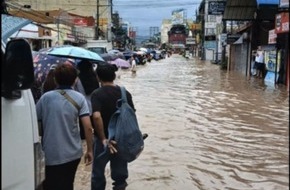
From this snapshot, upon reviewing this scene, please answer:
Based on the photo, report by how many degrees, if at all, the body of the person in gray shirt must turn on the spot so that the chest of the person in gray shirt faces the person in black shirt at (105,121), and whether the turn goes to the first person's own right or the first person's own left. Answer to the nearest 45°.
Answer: approximately 45° to the first person's own right

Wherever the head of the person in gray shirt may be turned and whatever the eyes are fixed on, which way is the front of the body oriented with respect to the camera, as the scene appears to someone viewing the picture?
away from the camera

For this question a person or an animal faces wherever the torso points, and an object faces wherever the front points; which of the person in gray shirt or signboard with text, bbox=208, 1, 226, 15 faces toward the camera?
the signboard with text

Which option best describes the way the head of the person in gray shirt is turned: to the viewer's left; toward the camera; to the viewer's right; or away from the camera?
away from the camera

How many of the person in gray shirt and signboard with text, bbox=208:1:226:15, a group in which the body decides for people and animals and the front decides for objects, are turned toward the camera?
1

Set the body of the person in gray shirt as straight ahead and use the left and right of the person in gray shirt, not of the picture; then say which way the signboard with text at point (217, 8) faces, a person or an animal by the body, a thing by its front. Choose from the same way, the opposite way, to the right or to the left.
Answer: the opposite way

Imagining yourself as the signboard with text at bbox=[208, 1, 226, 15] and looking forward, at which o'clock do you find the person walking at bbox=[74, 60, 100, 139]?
The person walking is roughly at 12 o'clock from the signboard with text.

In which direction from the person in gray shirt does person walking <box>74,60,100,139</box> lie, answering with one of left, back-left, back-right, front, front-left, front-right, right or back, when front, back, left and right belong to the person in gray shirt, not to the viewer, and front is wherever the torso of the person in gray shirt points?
front

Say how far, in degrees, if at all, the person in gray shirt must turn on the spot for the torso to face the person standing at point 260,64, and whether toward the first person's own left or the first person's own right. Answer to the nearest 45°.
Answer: approximately 45° to the first person's own right

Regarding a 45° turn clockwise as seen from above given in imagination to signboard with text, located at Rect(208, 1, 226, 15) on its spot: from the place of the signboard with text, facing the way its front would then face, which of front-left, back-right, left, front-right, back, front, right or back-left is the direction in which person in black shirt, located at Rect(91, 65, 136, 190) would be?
front-left

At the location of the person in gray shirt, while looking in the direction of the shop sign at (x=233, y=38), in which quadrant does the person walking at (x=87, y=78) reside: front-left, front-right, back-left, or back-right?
front-left

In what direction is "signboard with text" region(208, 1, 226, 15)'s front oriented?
toward the camera

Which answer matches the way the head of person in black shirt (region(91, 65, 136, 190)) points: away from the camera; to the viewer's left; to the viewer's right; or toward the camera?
away from the camera
